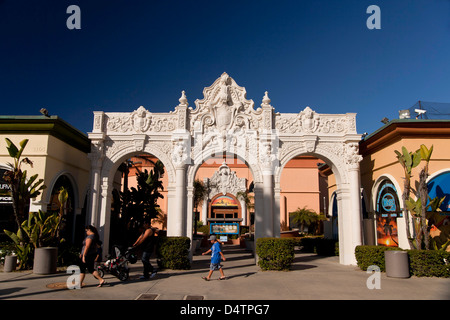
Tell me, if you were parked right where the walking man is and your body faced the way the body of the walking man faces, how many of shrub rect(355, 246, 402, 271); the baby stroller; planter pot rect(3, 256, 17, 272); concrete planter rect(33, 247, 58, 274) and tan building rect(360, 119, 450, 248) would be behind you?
2

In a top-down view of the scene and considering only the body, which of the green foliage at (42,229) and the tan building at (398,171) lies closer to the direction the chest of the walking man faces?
the green foliage

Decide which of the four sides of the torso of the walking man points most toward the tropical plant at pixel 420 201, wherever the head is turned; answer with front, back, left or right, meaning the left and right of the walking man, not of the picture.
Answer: back

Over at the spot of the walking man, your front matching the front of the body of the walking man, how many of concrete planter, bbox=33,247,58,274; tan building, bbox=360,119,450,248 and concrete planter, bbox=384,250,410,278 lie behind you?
2

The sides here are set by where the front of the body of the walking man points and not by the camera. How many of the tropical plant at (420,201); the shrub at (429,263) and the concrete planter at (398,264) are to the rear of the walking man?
3

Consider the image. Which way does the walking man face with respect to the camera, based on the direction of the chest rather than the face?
to the viewer's left

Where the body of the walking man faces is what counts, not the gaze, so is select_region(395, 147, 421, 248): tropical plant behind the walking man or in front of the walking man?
behind

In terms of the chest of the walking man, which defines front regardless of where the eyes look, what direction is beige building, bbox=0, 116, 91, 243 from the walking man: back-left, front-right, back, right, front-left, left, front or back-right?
front-right

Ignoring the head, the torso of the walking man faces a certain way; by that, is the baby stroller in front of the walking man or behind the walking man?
in front

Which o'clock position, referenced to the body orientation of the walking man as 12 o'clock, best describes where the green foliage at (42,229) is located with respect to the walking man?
The green foliage is roughly at 1 o'clock from the walking man.

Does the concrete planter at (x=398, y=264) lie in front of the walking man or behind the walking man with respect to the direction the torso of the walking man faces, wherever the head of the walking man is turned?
behind

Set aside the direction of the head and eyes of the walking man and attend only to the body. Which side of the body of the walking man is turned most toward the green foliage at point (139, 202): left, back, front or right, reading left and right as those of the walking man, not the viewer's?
right

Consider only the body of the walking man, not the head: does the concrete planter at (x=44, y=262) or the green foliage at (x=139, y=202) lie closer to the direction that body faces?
the concrete planter

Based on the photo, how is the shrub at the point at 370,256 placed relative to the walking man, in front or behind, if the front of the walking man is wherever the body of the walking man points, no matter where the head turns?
behind

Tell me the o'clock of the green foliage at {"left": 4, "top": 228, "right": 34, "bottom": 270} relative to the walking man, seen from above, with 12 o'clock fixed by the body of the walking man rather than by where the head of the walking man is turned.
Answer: The green foliage is roughly at 1 o'clock from the walking man.
